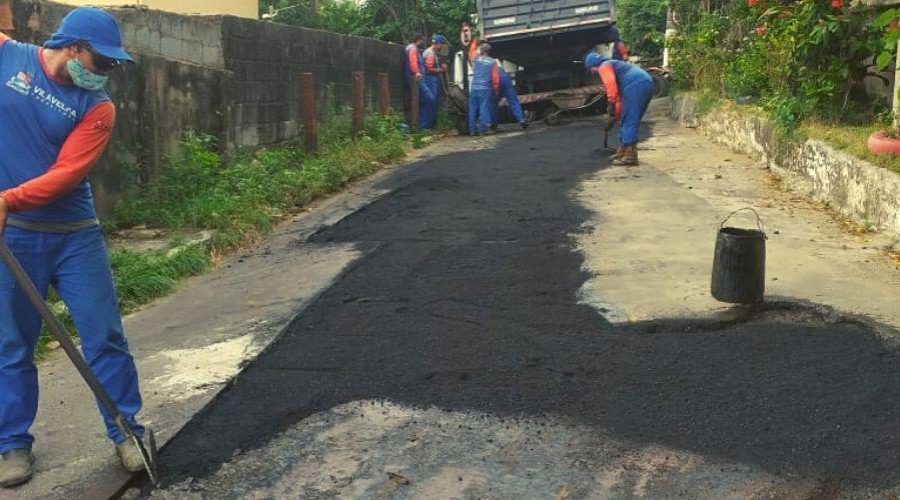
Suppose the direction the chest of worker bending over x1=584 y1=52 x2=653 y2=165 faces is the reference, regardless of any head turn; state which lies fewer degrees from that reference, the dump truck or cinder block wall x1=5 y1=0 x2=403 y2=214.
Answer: the cinder block wall

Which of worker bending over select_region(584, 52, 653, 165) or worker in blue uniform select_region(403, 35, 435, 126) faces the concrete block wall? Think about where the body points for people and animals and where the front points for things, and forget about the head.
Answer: the worker bending over

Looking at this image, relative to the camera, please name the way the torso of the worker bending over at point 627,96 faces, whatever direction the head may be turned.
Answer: to the viewer's left

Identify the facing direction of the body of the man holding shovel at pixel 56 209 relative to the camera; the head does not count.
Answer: toward the camera

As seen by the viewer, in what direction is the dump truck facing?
away from the camera

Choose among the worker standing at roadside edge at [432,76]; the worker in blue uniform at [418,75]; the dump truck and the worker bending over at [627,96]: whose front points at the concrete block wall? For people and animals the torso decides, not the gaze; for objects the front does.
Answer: the worker bending over

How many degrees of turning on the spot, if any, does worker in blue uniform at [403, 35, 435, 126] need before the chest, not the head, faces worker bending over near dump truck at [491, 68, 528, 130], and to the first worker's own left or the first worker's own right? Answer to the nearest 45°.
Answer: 0° — they already face them

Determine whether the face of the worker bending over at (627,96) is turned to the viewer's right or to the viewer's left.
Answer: to the viewer's left

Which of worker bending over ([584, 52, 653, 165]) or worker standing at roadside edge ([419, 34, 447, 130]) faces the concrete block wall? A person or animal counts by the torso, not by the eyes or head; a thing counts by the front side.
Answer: the worker bending over

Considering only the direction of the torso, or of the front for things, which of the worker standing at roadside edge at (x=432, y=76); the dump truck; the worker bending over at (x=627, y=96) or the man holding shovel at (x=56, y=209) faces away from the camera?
the dump truck

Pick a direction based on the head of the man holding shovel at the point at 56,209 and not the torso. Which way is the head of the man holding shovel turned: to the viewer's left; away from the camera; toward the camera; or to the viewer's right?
to the viewer's right

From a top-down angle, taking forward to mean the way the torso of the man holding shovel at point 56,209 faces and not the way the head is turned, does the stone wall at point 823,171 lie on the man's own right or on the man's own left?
on the man's own left

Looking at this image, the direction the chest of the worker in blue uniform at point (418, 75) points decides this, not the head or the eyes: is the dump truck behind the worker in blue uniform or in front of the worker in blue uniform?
in front

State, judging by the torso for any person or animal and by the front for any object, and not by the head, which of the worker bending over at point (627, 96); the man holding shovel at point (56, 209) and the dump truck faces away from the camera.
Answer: the dump truck
